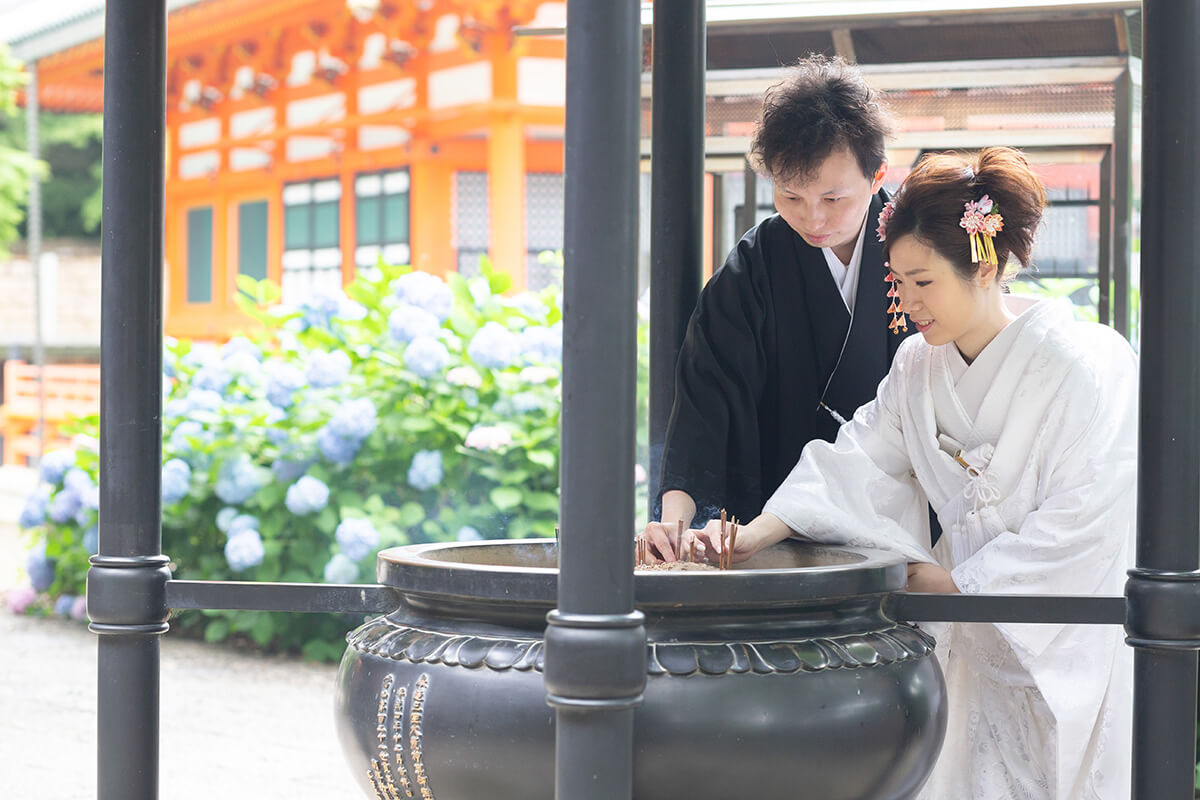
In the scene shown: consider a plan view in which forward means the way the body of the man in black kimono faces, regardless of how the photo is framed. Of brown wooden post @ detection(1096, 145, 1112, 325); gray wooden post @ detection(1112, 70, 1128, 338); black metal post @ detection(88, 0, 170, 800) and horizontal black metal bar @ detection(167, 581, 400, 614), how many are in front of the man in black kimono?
2

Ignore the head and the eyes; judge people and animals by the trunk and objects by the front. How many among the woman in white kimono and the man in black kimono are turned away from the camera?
0

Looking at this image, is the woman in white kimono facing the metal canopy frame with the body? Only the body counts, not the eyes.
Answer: yes

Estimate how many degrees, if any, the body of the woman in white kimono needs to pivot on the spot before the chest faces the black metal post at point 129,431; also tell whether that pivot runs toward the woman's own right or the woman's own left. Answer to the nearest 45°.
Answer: approximately 45° to the woman's own right

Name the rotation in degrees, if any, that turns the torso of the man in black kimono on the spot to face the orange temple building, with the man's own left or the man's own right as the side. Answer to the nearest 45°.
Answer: approximately 90° to the man's own right

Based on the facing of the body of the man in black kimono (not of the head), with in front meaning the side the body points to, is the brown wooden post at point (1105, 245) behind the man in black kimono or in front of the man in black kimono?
behind

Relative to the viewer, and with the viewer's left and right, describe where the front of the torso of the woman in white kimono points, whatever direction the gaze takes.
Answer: facing the viewer and to the left of the viewer

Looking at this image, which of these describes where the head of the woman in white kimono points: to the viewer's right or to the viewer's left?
to the viewer's left
